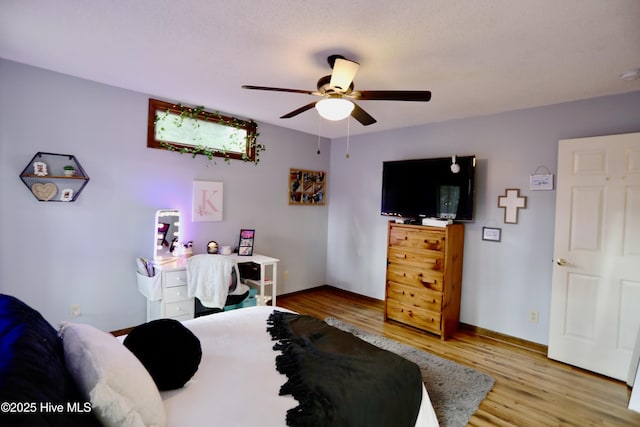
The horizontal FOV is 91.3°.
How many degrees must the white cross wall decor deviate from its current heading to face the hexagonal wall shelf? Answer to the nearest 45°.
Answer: approximately 45° to its right

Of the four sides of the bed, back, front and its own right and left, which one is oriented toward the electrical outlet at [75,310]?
left

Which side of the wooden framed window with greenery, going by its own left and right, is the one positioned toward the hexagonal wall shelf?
right

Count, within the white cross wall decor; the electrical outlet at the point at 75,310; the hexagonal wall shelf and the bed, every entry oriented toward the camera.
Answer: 3

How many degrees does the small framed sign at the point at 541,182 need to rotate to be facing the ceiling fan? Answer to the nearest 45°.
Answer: approximately 45° to its right

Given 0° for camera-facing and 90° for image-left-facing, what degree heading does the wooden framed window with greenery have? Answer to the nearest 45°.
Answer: approximately 315°

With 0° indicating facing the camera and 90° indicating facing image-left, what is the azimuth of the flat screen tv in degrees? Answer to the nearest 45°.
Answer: approximately 45°

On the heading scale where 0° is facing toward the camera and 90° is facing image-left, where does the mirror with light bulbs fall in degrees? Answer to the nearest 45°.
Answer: approximately 315°

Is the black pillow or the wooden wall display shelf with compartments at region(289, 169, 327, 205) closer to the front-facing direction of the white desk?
the black pillow
